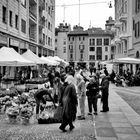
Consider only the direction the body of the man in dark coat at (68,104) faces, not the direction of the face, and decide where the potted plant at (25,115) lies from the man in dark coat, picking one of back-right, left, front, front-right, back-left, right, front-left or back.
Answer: front-right

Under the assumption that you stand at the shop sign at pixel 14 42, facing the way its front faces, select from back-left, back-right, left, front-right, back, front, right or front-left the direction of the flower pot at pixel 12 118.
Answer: front-right

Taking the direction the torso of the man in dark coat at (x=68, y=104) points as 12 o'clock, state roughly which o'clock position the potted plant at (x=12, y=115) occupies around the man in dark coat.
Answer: The potted plant is roughly at 1 o'clock from the man in dark coat.

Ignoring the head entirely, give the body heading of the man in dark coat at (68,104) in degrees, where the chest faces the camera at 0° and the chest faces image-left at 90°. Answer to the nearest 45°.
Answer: approximately 90°

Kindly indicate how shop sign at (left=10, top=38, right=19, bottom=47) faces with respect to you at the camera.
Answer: facing the viewer and to the right of the viewer

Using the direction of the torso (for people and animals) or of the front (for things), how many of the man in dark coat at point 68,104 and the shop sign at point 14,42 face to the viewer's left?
1

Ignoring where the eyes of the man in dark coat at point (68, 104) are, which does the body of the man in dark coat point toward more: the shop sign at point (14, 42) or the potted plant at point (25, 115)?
the potted plant

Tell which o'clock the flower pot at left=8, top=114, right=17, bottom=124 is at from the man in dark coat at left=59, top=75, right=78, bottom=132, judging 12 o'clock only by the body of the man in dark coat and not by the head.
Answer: The flower pot is roughly at 1 o'clock from the man in dark coat.

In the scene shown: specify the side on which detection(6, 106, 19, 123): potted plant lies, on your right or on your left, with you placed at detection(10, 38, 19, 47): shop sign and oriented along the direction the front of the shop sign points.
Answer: on your right

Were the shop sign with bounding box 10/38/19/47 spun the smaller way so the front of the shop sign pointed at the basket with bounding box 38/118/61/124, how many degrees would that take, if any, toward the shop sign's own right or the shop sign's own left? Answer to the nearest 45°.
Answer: approximately 45° to the shop sign's own right
